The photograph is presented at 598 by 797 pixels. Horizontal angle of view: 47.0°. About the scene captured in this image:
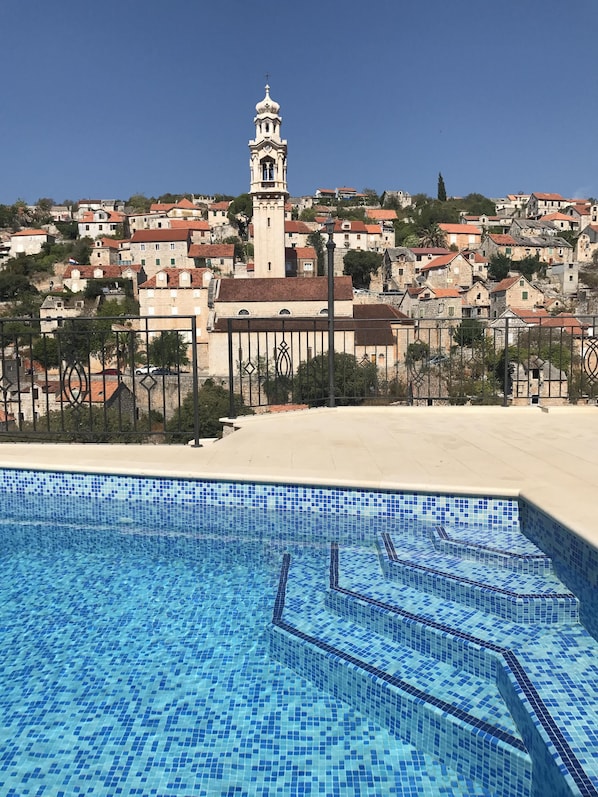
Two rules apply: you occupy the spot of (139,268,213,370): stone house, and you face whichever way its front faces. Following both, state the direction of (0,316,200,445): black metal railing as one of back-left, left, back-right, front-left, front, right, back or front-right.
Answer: front

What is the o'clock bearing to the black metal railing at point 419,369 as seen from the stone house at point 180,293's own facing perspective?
The black metal railing is roughly at 12 o'clock from the stone house.

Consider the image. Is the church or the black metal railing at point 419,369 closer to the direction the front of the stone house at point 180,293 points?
the black metal railing

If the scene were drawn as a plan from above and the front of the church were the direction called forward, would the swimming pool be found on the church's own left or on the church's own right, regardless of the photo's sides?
on the church's own left

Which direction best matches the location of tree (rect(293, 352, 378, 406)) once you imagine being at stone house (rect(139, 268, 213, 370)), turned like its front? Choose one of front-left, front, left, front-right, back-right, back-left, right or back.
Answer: front

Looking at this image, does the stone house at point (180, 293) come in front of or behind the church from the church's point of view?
in front

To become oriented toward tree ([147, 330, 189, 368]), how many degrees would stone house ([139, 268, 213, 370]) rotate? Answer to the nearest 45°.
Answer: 0° — it already faces it

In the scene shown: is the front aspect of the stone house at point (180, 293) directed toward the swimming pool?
yes

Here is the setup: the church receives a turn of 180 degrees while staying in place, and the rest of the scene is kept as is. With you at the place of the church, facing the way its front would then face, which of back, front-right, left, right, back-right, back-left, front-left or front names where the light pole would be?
right

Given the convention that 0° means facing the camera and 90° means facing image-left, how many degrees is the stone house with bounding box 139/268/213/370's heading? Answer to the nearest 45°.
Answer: approximately 0°
